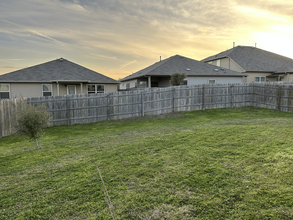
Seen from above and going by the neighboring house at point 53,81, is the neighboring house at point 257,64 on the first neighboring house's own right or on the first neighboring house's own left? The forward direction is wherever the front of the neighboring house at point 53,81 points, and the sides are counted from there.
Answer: on the first neighboring house's own right

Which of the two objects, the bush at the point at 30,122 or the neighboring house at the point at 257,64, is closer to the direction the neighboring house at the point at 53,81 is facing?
the neighboring house

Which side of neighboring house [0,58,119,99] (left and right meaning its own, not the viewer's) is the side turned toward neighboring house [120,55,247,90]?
right

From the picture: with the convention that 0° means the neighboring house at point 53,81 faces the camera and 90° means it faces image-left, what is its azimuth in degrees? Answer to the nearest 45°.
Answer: approximately 180°

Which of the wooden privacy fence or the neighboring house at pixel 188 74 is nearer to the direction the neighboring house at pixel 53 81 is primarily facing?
the neighboring house

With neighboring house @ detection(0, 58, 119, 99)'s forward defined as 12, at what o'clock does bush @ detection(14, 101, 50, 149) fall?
The bush is roughly at 6 o'clock from the neighboring house.

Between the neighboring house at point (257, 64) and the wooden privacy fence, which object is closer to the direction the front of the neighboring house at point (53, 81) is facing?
the neighboring house
